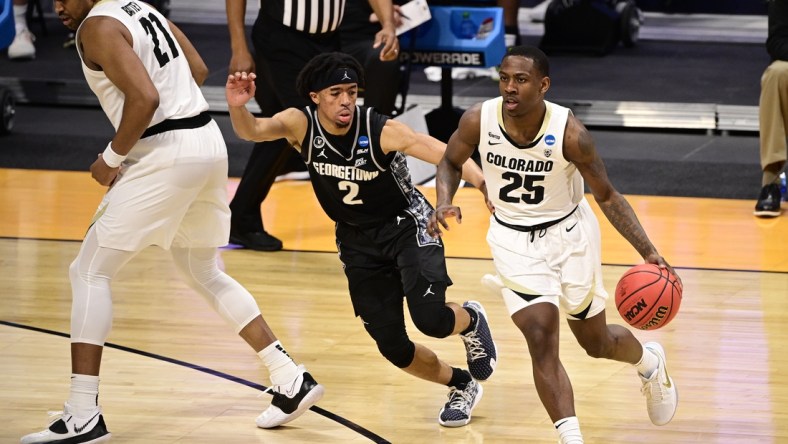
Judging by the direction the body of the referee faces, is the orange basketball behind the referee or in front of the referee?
in front

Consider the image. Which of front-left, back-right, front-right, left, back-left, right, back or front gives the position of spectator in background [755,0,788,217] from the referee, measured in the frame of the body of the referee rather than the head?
front-left

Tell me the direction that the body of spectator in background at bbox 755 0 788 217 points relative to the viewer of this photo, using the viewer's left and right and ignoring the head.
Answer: facing the viewer

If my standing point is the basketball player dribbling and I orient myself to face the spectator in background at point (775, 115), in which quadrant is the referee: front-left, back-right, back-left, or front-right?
front-left

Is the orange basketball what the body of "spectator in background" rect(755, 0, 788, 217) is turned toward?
yes

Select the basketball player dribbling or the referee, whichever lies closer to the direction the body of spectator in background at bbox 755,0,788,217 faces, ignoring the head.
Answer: the basketball player dribbling

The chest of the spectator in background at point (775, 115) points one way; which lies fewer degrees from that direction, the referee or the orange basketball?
the orange basketball

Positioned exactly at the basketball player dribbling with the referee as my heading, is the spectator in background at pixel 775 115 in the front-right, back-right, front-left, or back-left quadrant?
front-right

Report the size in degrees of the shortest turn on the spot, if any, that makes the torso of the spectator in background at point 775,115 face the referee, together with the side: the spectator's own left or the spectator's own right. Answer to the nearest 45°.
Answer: approximately 45° to the spectator's own right

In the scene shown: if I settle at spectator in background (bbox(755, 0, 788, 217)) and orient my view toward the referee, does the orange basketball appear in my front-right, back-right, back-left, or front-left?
front-left

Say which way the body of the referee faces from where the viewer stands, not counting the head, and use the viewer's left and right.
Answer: facing the viewer and to the right of the viewer

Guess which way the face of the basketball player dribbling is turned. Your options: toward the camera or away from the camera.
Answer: toward the camera

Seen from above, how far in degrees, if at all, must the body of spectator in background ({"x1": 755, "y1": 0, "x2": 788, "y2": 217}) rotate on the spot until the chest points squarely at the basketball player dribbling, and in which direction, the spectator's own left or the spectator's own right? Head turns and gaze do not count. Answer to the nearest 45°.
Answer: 0° — they already face them
